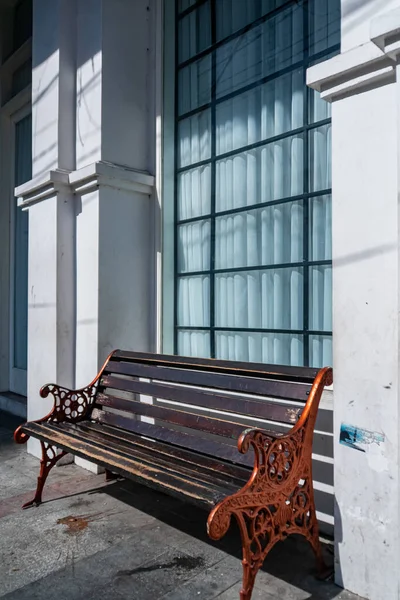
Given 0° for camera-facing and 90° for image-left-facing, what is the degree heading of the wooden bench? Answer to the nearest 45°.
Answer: approximately 45°
